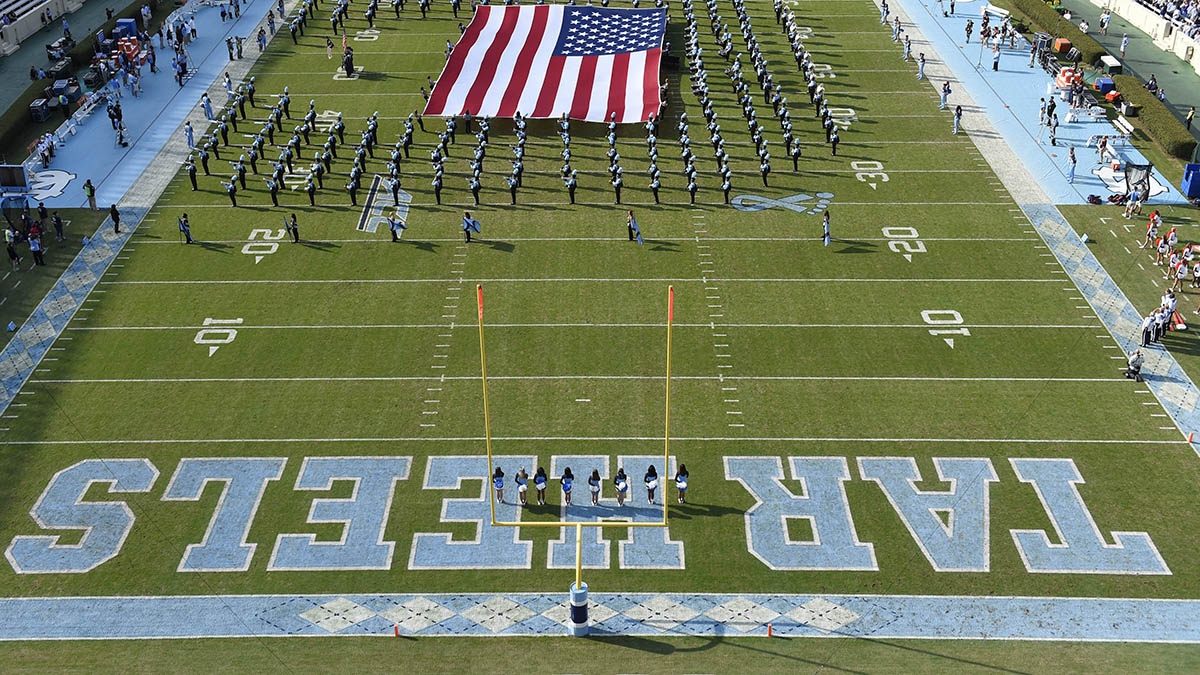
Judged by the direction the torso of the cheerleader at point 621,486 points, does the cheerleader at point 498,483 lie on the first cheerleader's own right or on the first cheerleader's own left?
on the first cheerleader's own left

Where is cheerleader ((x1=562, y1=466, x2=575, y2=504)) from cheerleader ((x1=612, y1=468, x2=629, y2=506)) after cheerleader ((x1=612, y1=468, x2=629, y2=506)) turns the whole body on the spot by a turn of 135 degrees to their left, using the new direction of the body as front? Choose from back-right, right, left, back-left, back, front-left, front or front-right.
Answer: front-right

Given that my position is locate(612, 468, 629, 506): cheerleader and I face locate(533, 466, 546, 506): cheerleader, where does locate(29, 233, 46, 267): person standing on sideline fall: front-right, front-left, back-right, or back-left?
front-right

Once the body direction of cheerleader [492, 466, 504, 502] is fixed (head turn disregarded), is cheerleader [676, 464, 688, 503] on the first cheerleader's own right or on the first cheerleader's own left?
on the first cheerleader's own right

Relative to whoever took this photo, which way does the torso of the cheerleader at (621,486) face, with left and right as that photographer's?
facing away from the viewer

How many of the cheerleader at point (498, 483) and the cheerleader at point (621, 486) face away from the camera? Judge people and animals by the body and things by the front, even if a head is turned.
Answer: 2

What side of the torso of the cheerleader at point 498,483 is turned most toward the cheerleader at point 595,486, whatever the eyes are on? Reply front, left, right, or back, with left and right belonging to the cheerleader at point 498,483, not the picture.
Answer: right

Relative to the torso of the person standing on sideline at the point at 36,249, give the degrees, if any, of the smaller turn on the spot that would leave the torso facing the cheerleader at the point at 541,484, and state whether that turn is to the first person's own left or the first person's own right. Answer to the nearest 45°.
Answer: approximately 90° to the first person's own right

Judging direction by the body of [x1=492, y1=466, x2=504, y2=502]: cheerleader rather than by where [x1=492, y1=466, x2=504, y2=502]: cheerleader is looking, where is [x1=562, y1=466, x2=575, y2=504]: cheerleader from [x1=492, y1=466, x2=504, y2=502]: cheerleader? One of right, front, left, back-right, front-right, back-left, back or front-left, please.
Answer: right

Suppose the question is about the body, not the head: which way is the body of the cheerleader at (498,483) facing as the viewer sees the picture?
away from the camera

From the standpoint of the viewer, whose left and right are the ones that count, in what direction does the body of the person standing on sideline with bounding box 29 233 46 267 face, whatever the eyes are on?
facing away from the viewer and to the right of the viewer
